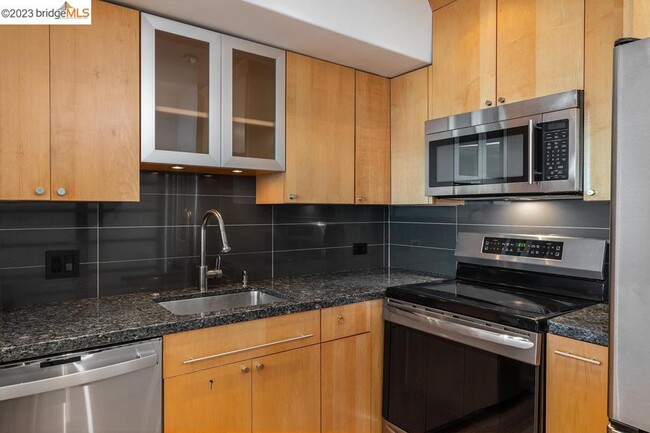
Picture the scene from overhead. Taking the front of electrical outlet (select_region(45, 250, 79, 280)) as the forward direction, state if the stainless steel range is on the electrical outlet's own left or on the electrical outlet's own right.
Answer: on the electrical outlet's own left

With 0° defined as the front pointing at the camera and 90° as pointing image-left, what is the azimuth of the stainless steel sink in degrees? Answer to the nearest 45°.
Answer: approximately 315°

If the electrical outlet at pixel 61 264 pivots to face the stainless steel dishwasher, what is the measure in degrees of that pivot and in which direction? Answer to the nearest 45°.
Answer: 0° — it already faces it

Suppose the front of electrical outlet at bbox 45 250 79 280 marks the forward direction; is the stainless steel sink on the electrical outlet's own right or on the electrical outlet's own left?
on the electrical outlet's own left
